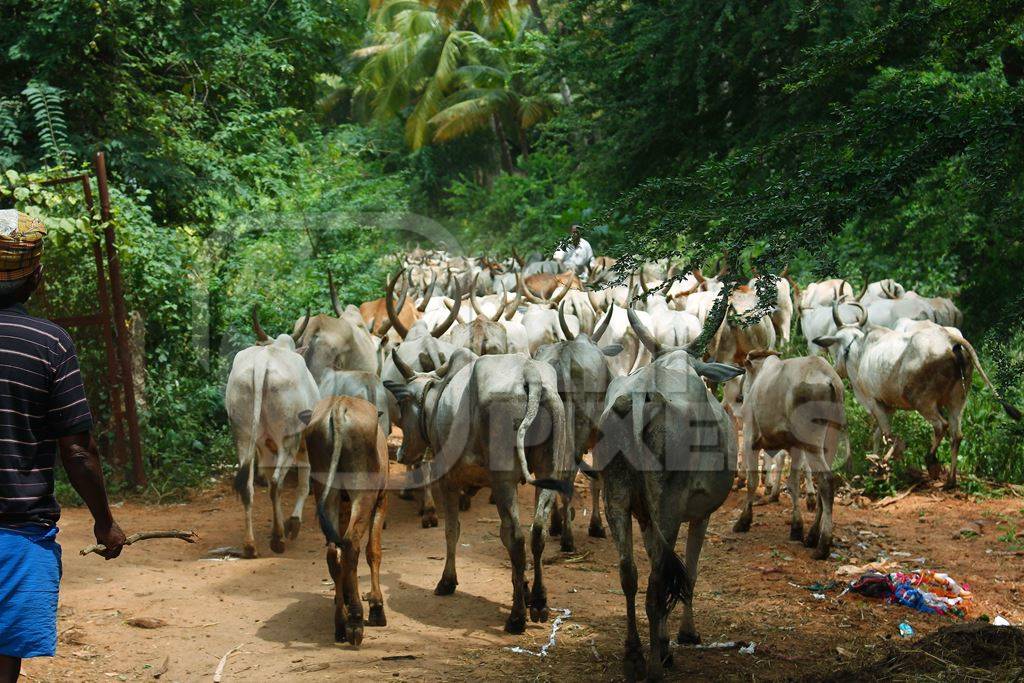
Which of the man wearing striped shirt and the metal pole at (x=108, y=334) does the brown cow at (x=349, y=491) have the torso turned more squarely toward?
the metal pole

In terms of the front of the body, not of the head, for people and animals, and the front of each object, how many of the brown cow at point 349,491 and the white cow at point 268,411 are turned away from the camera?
2

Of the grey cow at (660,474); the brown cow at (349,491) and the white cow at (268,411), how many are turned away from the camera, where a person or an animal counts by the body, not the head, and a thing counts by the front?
3

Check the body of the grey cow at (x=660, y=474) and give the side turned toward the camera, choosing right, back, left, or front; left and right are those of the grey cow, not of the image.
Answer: back

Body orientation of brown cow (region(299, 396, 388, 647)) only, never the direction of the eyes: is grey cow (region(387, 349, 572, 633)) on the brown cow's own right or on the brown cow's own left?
on the brown cow's own right

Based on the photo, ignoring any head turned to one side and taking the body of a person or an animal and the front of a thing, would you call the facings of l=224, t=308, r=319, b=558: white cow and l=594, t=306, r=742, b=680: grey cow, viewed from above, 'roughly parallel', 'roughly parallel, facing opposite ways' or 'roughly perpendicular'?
roughly parallel

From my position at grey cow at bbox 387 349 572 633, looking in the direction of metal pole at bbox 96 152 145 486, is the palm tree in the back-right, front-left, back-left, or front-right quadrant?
front-right

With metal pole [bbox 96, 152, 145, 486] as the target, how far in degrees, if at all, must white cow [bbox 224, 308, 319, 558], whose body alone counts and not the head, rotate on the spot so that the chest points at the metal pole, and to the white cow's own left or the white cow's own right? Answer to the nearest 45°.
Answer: approximately 45° to the white cow's own left

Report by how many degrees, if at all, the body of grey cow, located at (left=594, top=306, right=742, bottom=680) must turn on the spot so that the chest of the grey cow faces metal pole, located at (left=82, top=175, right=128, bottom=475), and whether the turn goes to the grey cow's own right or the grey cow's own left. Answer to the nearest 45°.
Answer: approximately 45° to the grey cow's own left

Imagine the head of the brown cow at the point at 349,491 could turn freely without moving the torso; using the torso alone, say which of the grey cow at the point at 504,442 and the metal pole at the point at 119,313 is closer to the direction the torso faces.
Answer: the metal pole

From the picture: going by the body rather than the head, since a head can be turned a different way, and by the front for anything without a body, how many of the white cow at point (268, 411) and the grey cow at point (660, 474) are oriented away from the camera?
2

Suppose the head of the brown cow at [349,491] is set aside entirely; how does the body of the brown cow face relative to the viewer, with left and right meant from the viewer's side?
facing away from the viewer

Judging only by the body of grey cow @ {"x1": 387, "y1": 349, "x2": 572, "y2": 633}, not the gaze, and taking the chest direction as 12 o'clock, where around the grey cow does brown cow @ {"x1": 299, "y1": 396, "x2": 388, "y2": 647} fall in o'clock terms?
The brown cow is roughly at 10 o'clock from the grey cow.

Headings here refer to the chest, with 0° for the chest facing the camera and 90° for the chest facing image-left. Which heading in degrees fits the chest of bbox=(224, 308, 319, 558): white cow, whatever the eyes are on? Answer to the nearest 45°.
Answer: approximately 180°

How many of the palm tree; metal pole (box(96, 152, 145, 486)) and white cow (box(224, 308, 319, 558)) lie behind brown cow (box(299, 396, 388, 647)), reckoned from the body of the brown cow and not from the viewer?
0

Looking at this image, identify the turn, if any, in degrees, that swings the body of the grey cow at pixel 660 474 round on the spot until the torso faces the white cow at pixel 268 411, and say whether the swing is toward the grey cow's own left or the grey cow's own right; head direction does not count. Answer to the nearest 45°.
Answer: approximately 45° to the grey cow's own left
